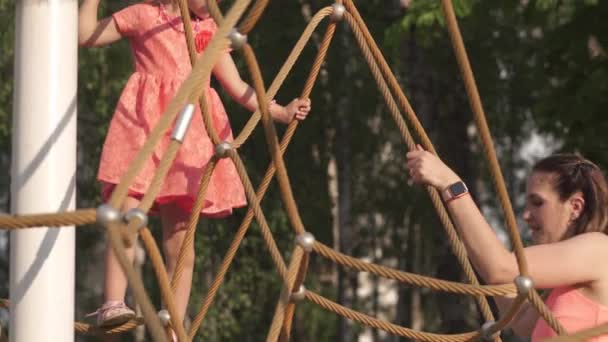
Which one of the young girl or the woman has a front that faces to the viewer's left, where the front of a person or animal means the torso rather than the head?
the woman

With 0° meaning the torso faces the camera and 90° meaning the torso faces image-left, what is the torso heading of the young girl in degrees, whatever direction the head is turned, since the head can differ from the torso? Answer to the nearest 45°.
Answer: approximately 315°

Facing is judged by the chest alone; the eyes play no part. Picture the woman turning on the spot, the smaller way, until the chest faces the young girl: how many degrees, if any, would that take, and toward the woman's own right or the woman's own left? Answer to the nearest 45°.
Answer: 0° — they already face them

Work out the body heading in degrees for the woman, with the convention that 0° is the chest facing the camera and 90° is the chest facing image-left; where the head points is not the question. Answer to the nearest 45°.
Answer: approximately 90°

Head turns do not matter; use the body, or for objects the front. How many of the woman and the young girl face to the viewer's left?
1
